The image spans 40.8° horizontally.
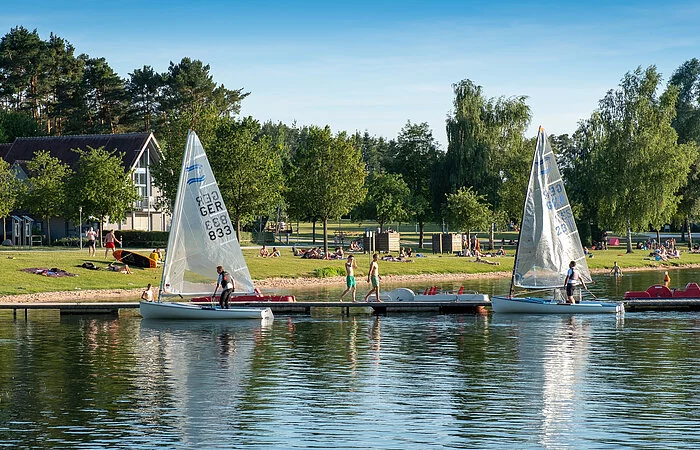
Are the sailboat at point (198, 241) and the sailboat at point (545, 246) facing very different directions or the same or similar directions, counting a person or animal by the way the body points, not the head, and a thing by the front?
same or similar directions

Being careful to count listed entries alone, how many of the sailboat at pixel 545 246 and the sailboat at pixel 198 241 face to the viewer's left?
2

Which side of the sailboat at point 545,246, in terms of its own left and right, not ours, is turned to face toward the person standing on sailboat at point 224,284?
front

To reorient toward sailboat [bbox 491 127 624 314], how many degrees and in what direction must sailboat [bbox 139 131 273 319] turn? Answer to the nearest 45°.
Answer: approximately 180°

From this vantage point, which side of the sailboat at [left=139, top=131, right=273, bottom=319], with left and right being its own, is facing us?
left

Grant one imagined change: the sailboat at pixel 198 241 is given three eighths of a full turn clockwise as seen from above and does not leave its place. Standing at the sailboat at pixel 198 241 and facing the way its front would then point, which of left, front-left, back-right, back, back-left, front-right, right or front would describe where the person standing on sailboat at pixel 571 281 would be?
front-right

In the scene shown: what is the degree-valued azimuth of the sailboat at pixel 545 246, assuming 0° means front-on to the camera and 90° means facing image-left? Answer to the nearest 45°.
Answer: approximately 90°
